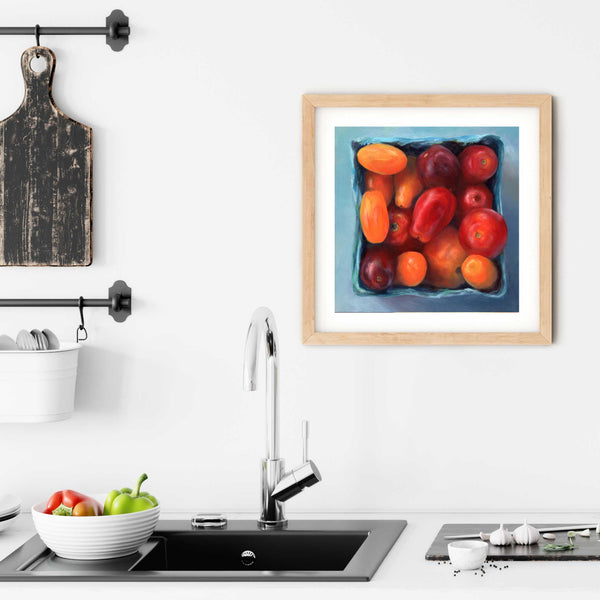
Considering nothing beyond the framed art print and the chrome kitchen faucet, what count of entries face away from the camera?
0

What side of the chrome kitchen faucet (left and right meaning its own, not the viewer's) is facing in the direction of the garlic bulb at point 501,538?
left

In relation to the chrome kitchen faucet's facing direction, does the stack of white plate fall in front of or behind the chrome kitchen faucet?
in front

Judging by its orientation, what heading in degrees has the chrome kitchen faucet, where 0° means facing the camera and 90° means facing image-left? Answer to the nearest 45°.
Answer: approximately 45°

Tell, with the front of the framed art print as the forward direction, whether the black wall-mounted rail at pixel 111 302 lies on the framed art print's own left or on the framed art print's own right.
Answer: on the framed art print's own right

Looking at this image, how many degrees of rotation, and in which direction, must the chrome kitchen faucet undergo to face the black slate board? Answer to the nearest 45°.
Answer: approximately 90° to its left

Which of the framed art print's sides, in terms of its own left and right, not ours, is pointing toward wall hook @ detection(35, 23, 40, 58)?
right
